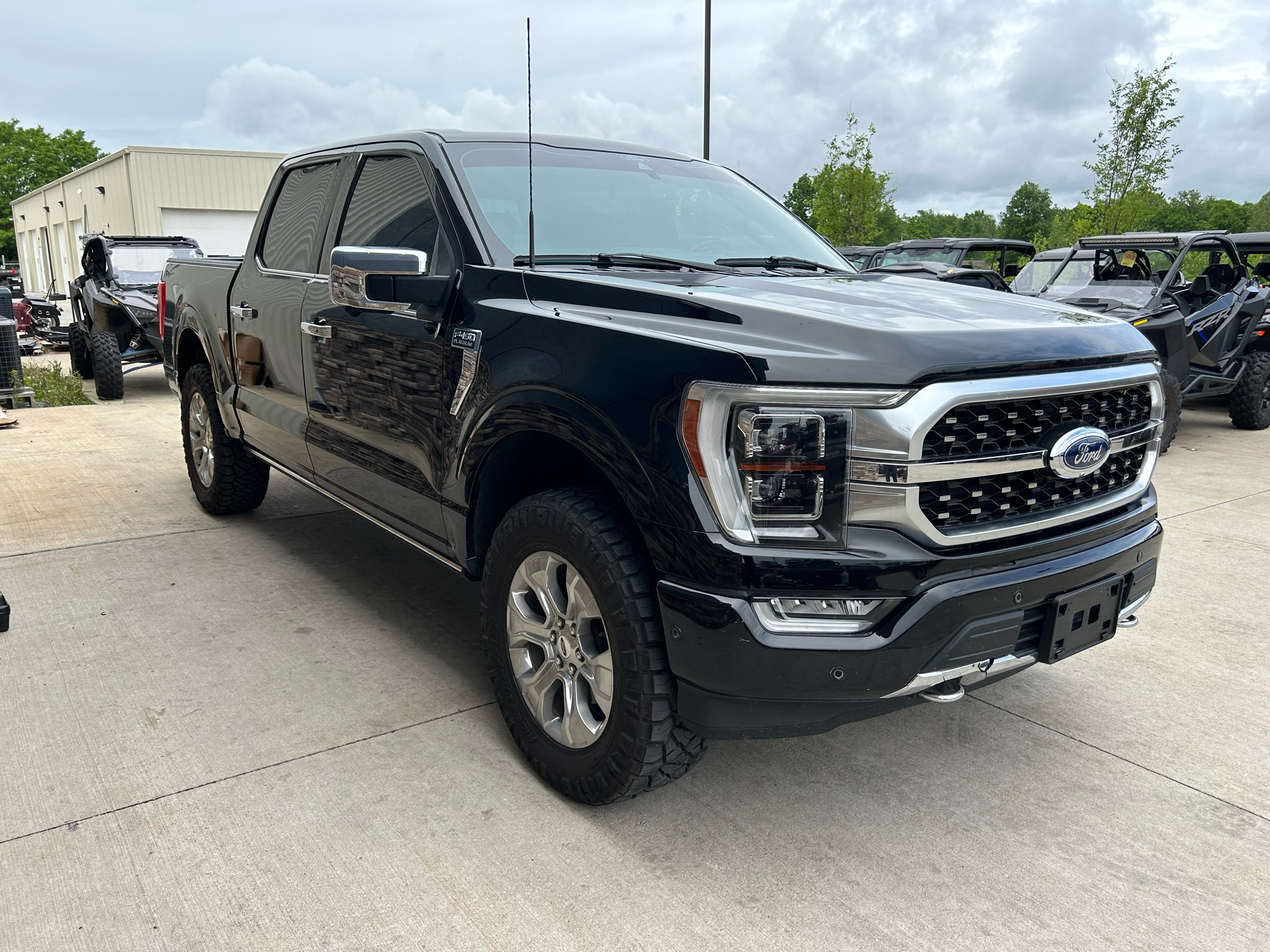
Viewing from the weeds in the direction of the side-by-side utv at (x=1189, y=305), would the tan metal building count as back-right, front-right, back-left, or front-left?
back-left

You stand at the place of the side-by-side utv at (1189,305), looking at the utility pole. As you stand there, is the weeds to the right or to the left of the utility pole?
left

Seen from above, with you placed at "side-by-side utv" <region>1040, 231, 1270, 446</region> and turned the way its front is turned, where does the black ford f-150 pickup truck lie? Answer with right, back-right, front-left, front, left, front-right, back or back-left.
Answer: front-left

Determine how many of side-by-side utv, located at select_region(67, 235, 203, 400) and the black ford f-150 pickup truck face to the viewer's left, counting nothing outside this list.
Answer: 0

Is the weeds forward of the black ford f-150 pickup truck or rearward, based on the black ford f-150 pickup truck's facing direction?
rearward

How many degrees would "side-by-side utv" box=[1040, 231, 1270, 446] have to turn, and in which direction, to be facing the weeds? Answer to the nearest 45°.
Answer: approximately 45° to its right

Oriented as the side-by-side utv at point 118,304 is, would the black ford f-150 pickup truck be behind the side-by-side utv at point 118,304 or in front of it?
in front

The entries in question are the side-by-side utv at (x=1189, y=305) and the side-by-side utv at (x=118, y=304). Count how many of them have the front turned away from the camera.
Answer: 0

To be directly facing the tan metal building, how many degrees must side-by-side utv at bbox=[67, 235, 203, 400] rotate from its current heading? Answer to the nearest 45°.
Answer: approximately 135° to its left

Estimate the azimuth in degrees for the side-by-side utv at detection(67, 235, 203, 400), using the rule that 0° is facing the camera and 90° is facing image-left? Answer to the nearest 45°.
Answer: approximately 315°

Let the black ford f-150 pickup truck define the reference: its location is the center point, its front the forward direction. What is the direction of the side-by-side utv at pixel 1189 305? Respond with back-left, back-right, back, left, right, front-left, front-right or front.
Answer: left
